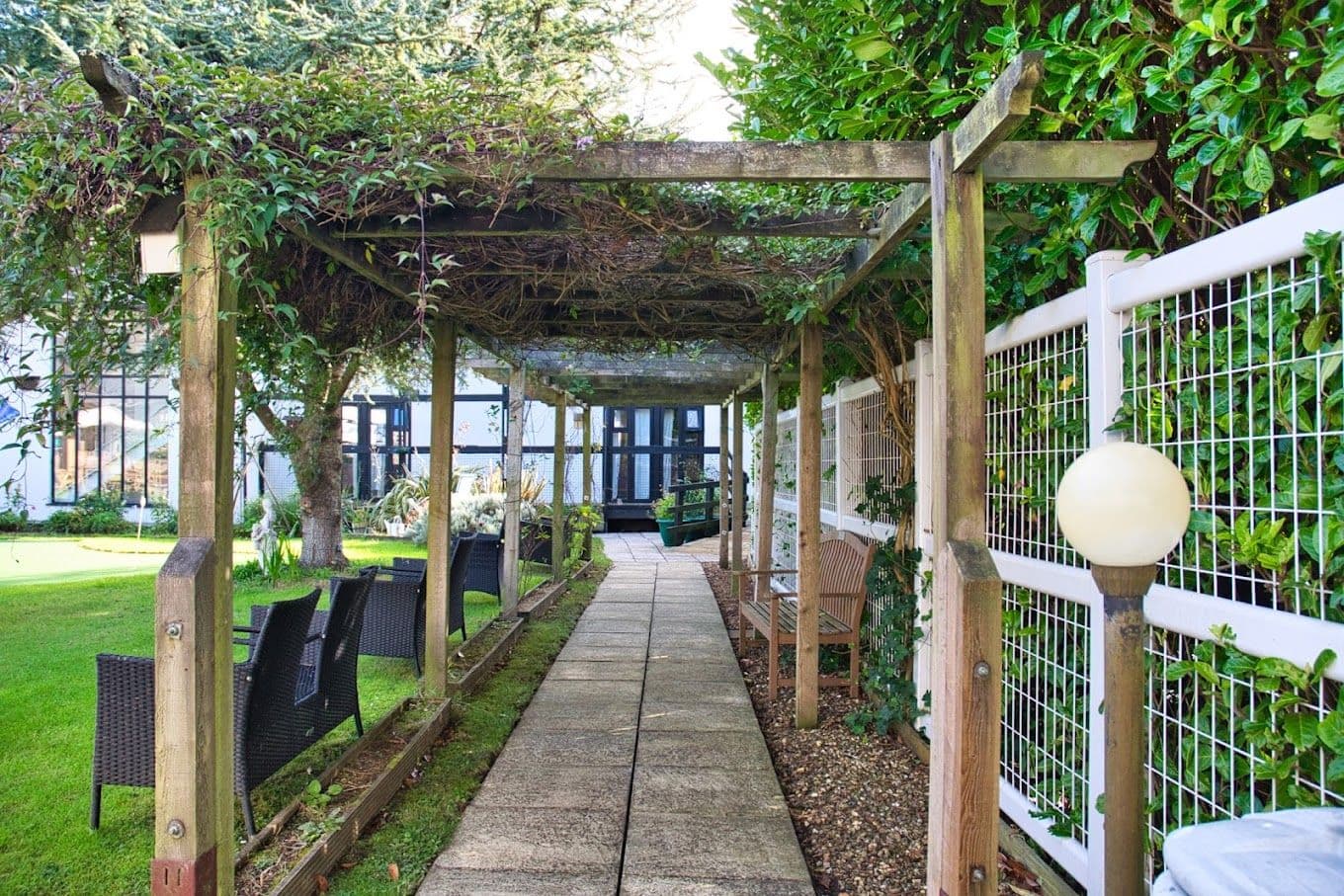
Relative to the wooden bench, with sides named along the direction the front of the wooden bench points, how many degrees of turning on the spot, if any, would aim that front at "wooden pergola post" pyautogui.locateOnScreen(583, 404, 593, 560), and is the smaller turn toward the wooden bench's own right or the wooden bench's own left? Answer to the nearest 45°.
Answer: approximately 45° to the wooden bench's own right

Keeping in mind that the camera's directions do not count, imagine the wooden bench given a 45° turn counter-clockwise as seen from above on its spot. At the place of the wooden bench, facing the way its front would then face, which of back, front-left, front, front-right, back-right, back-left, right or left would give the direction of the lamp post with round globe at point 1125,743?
front-left

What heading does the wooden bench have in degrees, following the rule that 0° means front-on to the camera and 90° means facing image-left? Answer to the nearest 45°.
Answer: approximately 90°

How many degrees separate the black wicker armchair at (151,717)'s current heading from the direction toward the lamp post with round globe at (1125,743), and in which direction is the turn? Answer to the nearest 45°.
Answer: approximately 180°

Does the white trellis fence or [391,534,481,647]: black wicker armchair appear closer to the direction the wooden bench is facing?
the black wicker armchair

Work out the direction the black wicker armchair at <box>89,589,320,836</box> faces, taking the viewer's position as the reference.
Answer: facing away from the viewer and to the left of the viewer

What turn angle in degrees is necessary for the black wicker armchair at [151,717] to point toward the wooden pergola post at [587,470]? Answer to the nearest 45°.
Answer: approximately 90° to its right

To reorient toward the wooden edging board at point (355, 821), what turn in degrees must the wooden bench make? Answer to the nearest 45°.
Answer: approximately 45° to its left
